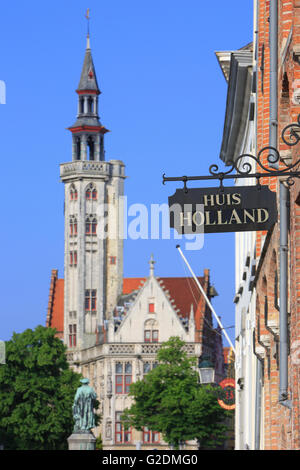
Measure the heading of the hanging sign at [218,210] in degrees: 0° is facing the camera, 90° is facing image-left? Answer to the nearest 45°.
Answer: approximately 0°

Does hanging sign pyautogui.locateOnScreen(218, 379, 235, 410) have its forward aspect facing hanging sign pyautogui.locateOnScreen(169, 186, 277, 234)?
yes

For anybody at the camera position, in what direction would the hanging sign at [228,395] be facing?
facing the viewer

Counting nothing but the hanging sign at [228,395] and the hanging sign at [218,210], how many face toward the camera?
2

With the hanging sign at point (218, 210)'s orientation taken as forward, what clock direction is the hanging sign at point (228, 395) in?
the hanging sign at point (228, 395) is roughly at 6 o'clock from the hanging sign at point (218, 210).
